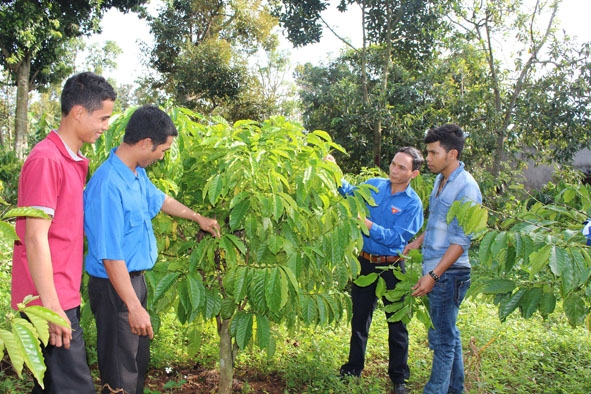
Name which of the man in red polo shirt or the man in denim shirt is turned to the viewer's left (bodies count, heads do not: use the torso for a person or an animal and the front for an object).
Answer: the man in denim shirt

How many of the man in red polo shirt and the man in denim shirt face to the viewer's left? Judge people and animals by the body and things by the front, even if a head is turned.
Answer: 1

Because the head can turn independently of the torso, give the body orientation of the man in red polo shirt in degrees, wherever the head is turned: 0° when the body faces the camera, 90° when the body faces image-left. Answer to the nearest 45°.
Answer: approximately 270°

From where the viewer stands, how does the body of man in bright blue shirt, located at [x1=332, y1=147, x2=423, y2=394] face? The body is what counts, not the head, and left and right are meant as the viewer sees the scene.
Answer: facing the viewer and to the left of the viewer

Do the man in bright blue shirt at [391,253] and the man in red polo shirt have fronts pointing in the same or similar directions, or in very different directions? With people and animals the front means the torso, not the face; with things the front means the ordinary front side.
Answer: very different directions

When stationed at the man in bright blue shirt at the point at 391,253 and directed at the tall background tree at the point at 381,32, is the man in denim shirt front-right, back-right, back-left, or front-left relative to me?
back-right

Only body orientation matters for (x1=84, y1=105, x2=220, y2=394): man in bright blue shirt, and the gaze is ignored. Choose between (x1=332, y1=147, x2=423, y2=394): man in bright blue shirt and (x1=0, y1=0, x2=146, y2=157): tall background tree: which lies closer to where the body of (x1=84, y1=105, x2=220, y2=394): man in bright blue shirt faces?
the man in bright blue shirt

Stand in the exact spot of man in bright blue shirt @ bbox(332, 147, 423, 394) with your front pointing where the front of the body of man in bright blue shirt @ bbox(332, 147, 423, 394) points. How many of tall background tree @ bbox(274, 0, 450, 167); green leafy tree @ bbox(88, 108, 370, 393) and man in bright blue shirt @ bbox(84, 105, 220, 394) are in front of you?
2

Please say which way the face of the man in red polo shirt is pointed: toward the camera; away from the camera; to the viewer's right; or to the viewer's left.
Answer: to the viewer's right

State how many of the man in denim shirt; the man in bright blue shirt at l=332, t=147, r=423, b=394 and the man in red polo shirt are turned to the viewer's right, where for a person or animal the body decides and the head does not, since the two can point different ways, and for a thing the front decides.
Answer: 1

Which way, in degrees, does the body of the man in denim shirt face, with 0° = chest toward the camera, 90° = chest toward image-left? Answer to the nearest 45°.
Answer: approximately 90°

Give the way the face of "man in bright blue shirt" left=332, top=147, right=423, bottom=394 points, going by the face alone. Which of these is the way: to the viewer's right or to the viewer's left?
to the viewer's left
